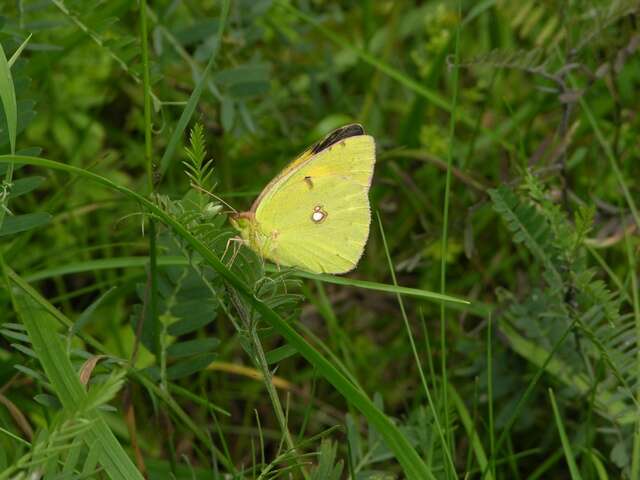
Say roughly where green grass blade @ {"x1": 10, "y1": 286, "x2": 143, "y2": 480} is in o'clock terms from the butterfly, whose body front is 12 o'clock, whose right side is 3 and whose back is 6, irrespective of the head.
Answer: The green grass blade is roughly at 10 o'clock from the butterfly.

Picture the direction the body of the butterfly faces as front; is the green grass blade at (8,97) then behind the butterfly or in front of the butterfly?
in front

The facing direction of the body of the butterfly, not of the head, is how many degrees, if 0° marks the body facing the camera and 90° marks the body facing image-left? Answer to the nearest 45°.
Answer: approximately 90°
